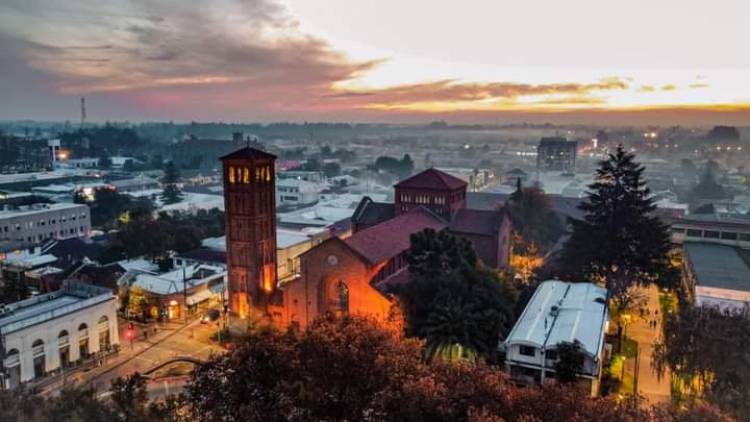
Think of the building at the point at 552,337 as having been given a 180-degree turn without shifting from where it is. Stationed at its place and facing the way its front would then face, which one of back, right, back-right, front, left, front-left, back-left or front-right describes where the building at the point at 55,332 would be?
left

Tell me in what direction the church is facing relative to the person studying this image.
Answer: facing the viewer and to the left of the viewer

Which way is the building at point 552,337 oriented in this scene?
toward the camera

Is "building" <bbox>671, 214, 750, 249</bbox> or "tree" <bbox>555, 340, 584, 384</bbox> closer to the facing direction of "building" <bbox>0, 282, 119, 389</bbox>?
the tree

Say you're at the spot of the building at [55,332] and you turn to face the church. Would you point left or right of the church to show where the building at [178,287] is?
left

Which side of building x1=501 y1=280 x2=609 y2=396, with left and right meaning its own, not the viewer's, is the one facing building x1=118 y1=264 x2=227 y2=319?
right

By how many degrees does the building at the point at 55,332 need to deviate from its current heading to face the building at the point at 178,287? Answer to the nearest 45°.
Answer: approximately 90° to its left

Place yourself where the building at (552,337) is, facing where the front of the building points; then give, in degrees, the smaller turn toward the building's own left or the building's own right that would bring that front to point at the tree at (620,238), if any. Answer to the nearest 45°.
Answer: approximately 180°

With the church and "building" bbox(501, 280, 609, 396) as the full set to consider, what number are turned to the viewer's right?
0

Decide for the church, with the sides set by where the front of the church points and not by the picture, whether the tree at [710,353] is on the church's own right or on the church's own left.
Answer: on the church's own left

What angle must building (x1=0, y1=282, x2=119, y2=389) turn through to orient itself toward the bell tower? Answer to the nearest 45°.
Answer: approximately 45° to its left

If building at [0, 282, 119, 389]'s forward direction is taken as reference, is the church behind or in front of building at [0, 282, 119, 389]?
in front

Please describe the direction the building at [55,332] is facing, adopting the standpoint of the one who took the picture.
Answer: facing the viewer and to the right of the viewer

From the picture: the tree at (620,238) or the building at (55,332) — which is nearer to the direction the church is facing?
the building

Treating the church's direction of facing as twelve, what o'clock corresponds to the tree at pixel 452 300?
The tree is roughly at 9 o'clock from the church.

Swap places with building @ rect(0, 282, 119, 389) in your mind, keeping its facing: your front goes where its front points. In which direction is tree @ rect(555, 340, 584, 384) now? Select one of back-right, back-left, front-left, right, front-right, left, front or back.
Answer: front

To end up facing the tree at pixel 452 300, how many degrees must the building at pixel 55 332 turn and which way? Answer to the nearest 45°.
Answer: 0° — it already faces it

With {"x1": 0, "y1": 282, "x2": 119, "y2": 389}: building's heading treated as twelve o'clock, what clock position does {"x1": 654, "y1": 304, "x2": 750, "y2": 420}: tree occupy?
The tree is roughly at 12 o'clock from the building.
